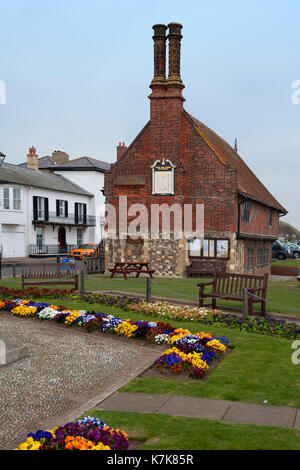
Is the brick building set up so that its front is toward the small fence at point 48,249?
no

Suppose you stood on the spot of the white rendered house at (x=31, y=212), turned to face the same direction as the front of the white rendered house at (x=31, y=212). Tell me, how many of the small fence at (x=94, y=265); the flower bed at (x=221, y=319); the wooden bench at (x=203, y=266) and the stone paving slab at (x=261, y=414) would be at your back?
0

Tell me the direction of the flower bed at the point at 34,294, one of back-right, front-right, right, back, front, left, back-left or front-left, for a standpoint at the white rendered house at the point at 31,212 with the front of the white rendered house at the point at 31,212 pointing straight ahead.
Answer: front-right

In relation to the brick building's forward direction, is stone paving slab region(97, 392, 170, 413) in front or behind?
in front

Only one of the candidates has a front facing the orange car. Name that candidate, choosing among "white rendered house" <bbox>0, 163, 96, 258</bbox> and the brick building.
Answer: the white rendered house

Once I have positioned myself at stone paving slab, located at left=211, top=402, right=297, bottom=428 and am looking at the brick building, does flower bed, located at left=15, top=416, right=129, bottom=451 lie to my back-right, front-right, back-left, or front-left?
back-left

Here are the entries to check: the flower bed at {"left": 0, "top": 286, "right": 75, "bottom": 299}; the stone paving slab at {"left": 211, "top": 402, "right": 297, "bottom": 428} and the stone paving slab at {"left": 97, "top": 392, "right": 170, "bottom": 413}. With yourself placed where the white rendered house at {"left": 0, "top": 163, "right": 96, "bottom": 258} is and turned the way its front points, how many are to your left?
0

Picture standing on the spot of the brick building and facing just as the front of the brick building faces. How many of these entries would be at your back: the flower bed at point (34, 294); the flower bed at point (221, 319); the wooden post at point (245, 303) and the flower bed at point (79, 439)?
0

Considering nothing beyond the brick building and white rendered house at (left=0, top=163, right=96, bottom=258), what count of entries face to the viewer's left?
0

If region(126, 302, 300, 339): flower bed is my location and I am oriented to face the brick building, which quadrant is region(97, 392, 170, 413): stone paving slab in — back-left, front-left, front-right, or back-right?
back-left

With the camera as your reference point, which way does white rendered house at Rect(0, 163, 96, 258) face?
facing the viewer and to the right of the viewer

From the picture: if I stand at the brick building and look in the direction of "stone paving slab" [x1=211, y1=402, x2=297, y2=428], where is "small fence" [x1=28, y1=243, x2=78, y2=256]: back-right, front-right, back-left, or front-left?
back-right

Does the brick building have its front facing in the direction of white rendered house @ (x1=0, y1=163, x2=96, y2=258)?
no

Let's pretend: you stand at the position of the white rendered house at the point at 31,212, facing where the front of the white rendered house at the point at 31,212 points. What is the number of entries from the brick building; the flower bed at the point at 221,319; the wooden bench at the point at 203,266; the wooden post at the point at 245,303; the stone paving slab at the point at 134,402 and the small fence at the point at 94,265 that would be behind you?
0

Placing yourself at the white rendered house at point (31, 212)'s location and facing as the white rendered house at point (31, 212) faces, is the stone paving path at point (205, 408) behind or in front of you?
in front

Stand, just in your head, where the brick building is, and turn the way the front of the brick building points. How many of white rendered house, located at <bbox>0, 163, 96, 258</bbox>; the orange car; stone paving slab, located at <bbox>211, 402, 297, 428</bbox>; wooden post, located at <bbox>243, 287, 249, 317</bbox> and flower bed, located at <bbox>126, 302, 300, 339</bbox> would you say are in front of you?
3

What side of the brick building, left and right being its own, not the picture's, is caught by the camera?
front
